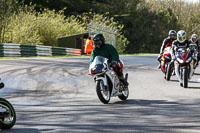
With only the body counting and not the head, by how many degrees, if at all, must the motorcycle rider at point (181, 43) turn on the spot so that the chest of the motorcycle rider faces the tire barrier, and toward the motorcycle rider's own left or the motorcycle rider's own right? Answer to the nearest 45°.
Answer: approximately 135° to the motorcycle rider's own right

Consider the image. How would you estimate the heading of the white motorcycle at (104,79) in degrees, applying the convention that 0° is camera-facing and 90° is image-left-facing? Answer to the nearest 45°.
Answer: approximately 45°

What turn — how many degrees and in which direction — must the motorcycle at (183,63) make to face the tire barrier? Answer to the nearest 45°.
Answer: approximately 135° to its right

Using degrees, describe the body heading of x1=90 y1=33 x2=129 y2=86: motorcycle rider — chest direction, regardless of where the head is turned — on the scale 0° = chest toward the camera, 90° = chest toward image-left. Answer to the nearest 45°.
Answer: approximately 45°

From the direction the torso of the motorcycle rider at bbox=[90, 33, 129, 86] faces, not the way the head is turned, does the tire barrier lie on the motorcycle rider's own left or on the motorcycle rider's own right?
on the motorcycle rider's own right

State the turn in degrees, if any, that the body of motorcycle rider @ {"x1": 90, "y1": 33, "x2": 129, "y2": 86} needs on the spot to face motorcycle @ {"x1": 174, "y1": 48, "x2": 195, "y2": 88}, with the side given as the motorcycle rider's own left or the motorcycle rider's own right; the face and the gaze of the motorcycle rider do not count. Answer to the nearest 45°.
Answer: approximately 180°

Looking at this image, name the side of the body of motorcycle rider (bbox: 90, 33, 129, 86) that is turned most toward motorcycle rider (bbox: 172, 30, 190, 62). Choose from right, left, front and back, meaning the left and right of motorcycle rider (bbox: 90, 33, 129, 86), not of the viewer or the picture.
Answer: back

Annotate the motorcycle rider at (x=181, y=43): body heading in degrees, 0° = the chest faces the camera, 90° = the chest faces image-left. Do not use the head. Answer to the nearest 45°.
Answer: approximately 0°

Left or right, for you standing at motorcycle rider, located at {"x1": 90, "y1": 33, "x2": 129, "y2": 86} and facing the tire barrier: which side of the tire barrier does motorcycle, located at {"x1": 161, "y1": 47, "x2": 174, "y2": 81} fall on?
right
